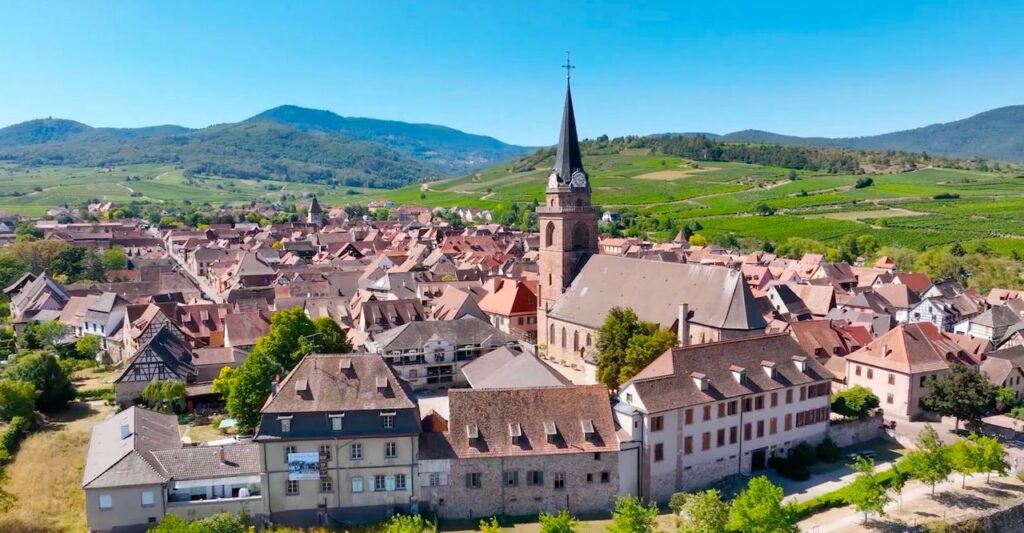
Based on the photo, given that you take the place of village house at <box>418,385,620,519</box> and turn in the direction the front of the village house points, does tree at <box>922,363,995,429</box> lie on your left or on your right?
on your left

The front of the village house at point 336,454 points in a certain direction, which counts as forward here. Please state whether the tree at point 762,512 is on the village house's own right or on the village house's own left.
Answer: on the village house's own left

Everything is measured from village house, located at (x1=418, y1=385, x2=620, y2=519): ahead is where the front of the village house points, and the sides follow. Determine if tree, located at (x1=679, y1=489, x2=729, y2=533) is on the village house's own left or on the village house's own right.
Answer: on the village house's own left

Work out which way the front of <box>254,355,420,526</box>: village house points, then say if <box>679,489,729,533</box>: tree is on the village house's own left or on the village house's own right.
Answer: on the village house's own left

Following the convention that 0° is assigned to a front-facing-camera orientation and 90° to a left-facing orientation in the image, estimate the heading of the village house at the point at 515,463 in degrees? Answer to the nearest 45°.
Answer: approximately 0°

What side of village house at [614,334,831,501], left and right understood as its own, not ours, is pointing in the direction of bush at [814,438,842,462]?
left

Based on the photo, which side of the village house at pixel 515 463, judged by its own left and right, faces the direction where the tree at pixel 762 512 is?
left

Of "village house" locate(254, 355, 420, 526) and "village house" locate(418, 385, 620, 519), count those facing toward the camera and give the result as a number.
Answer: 2

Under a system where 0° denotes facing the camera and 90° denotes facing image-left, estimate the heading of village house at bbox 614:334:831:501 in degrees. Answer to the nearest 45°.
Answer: approximately 315°
